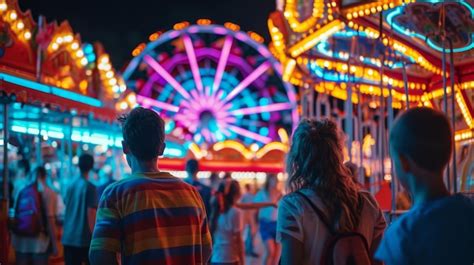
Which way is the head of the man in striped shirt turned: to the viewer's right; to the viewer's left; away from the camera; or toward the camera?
away from the camera

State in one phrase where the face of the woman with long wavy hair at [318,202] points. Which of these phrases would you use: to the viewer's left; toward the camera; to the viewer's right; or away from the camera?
away from the camera

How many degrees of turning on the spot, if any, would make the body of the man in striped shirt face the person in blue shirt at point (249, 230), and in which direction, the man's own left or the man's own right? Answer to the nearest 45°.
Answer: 0° — they already face them

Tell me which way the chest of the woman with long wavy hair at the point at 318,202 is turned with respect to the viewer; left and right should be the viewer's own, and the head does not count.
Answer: facing away from the viewer

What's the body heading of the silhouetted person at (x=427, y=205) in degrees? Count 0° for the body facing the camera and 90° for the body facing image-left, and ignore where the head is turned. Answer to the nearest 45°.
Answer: approximately 135°

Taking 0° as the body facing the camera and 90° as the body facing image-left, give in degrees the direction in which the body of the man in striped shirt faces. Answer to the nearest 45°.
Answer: approximately 180°

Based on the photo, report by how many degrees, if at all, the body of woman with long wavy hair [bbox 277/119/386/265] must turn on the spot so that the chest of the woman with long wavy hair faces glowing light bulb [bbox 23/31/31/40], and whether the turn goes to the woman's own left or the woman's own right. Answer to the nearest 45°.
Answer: approximately 45° to the woman's own left

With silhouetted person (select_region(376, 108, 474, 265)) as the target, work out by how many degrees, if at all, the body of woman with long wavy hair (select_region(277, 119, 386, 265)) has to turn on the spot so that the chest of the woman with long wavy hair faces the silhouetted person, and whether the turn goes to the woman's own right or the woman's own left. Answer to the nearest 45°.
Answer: approximately 135° to the woman's own right

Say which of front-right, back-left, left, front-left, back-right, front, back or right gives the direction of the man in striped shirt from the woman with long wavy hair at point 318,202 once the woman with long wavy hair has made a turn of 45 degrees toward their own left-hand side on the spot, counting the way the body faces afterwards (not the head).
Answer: front-left
